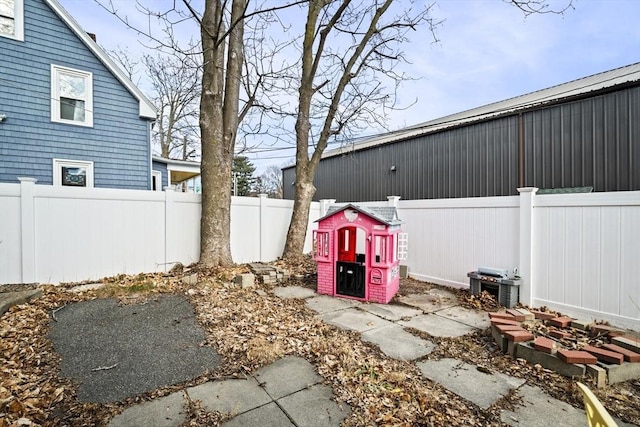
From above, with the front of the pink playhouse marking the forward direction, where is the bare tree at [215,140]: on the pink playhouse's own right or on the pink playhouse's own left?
on the pink playhouse's own right

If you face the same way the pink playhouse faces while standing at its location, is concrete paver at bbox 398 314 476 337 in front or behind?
in front

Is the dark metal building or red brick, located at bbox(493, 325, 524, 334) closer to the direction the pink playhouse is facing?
the red brick

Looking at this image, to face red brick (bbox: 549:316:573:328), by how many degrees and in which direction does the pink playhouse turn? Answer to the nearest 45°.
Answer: approximately 45° to its left

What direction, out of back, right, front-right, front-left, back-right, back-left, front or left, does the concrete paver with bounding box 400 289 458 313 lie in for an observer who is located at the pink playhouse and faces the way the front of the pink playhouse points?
left

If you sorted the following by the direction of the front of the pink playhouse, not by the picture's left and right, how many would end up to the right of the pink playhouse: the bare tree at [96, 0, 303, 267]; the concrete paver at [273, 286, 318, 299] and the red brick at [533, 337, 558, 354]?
2

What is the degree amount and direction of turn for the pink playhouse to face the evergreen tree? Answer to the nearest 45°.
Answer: approximately 135° to its right

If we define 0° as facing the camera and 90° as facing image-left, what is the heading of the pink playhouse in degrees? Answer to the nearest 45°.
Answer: approximately 0°

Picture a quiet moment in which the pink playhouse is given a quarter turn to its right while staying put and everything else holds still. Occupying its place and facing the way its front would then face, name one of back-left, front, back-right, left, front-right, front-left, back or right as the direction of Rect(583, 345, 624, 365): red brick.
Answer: back-left

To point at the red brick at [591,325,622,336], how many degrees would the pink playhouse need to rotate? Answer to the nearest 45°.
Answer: approximately 45° to its left

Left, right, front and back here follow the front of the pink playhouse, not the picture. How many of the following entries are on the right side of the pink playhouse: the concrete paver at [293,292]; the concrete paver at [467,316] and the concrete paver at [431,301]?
1

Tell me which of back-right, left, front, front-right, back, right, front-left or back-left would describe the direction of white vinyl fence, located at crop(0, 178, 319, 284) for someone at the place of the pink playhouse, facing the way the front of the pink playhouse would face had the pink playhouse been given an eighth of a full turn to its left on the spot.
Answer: back-right

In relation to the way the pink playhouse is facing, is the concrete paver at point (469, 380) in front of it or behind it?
in front

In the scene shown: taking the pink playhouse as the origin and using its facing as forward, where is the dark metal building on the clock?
The dark metal building is roughly at 8 o'clock from the pink playhouse.

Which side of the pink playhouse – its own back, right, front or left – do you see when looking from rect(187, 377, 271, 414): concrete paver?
front

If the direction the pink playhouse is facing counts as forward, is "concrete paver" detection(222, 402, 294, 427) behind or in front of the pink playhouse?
in front
